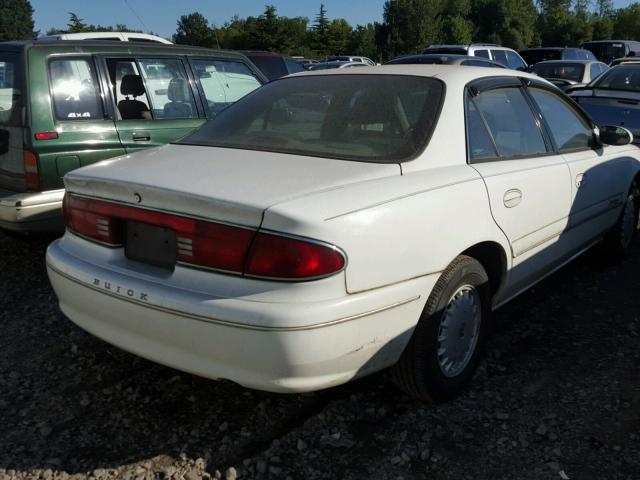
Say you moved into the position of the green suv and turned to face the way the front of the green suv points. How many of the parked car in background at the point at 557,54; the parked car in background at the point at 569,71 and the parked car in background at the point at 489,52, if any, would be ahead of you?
3

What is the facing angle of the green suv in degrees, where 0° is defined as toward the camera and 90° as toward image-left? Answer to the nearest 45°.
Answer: approximately 225°

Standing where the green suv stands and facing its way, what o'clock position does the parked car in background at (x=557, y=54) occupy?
The parked car in background is roughly at 12 o'clock from the green suv.

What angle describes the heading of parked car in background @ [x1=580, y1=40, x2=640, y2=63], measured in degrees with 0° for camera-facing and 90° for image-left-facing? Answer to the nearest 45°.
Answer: approximately 45°

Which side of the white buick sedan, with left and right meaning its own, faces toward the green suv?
left

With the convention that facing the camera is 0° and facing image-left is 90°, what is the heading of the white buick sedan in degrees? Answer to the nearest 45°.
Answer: approximately 225°
